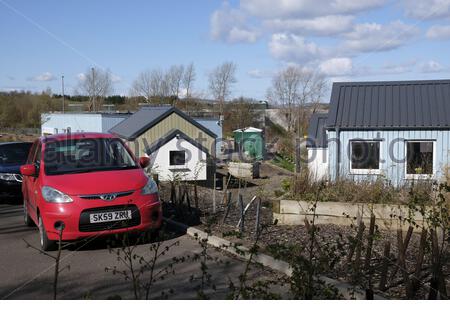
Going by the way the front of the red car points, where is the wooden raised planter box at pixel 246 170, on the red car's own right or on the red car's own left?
on the red car's own left

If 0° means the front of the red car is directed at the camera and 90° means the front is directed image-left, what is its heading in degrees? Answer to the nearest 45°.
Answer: approximately 315°
